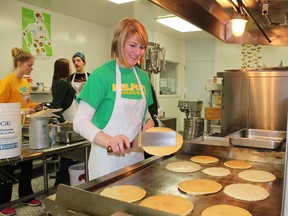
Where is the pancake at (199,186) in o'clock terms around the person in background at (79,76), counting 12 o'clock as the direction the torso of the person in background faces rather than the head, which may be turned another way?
The pancake is roughly at 10 o'clock from the person in background.

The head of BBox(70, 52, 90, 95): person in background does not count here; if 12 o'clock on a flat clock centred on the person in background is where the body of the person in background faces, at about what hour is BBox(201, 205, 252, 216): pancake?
The pancake is roughly at 12 o'clock from the person in background.

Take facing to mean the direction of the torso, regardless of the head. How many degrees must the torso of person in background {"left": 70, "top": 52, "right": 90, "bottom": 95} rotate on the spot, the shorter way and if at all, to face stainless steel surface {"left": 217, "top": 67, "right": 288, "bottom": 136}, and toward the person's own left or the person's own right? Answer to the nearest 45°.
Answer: approximately 90° to the person's own left

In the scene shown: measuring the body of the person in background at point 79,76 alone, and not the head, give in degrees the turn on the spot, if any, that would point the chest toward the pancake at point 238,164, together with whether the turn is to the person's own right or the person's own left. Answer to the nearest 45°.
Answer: approximately 45° to the person's own left

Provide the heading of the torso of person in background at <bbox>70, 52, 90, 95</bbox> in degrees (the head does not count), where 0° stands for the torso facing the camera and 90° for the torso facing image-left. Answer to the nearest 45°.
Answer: approximately 45°
